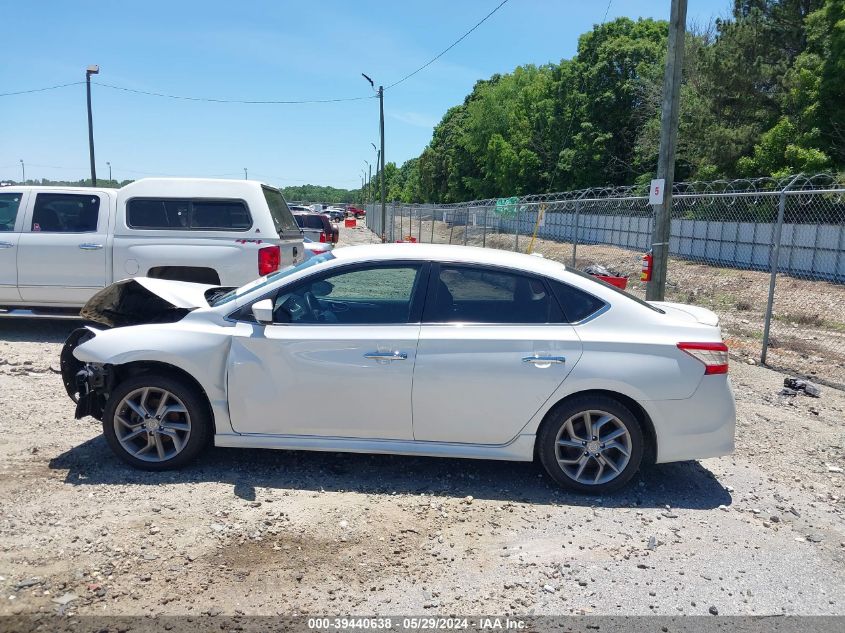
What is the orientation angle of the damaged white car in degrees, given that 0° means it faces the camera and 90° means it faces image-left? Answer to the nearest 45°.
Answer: approximately 90°

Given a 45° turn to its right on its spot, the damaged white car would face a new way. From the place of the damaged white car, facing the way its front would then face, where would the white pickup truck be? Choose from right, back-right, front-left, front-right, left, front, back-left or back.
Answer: front

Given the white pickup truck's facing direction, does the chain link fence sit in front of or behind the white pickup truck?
behind

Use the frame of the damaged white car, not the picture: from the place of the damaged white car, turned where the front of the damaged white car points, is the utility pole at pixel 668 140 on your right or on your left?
on your right

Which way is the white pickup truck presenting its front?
to the viewer's left

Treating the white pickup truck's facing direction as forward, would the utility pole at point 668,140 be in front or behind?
behind
